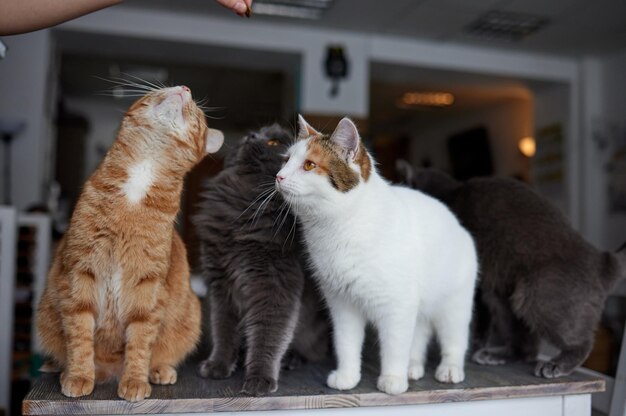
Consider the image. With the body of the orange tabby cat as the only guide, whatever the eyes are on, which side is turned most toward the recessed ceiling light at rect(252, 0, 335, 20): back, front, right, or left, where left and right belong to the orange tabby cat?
back

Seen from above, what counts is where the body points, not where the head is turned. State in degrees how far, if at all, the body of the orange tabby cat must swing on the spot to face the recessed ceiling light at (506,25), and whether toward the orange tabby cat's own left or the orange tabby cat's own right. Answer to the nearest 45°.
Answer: approximately 135° to the orange tabby cat's own left

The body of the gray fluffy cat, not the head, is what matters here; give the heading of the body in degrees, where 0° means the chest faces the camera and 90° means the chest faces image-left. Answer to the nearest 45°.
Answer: approximately 45°

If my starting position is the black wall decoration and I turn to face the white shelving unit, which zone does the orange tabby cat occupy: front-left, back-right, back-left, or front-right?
front-left

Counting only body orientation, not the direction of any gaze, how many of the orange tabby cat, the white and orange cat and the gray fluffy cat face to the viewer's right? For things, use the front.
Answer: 0

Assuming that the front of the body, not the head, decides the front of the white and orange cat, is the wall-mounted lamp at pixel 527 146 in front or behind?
behind

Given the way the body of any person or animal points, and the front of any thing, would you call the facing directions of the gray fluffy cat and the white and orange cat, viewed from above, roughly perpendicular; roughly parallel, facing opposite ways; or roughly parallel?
roughly parallel

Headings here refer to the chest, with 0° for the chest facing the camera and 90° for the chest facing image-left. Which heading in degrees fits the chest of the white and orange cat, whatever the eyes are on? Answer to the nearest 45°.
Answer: approximately 45°

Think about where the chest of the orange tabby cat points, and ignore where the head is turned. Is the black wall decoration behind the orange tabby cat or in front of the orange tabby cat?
behind

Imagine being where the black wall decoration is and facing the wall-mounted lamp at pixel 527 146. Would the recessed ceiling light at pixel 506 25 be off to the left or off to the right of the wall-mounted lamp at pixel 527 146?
right

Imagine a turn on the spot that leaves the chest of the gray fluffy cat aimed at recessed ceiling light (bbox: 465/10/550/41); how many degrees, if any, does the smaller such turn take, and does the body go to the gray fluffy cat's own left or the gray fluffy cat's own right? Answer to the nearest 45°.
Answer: approximately 180°

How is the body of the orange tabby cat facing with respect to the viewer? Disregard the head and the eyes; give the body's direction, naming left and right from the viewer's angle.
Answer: facing the viewer

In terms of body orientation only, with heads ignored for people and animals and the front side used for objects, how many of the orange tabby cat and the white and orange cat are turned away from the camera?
0
